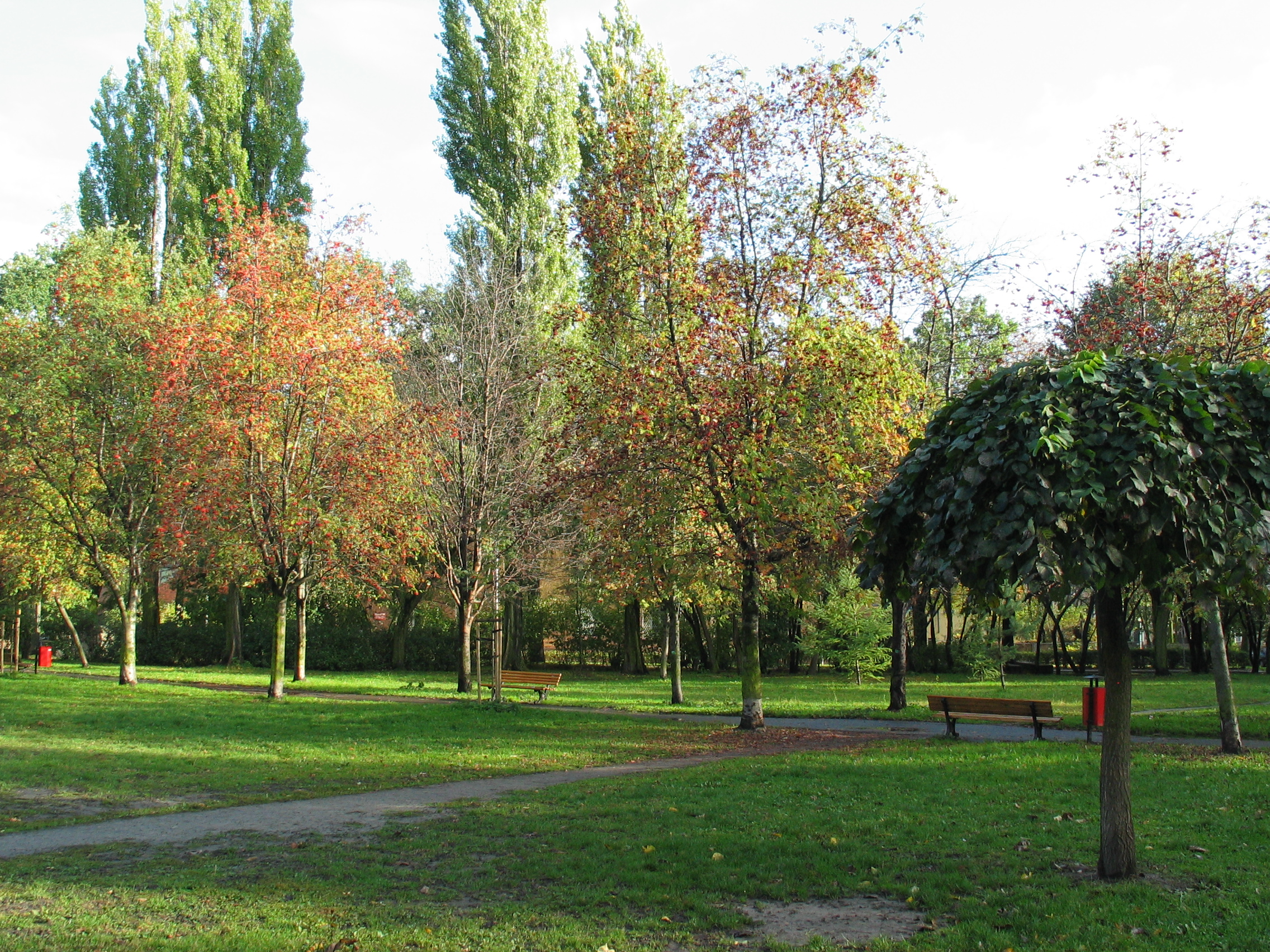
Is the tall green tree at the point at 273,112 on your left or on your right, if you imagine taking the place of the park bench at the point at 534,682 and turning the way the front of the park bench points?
on your right

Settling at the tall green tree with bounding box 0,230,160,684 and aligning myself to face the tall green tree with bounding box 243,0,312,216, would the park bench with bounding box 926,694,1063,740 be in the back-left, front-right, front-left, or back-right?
back-right

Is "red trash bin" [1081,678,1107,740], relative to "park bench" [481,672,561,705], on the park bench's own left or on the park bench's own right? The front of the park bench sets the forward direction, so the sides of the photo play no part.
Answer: on the park bench's own left

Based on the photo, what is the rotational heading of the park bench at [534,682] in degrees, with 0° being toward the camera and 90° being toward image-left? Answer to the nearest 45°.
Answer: approximately 45°

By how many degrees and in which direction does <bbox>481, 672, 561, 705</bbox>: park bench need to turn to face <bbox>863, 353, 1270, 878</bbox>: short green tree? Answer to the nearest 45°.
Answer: approximately 45° to its left

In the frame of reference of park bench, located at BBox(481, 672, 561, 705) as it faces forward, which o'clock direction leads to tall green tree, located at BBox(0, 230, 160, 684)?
The tall green tree is roughly at 2 o'clock from the park bench.
